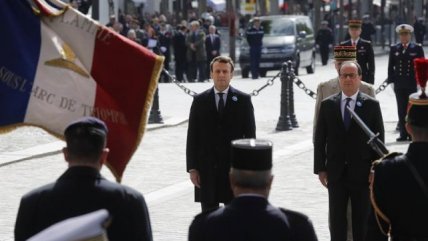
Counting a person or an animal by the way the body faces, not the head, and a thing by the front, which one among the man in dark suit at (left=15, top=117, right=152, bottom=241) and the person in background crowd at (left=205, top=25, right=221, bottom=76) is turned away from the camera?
the man in dark suit

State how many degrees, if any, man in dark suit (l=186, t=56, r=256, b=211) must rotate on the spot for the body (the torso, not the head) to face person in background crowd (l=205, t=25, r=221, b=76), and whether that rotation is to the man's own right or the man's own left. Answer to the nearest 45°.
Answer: approximately 180°

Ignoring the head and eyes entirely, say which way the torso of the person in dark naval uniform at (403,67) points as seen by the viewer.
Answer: toward the camera

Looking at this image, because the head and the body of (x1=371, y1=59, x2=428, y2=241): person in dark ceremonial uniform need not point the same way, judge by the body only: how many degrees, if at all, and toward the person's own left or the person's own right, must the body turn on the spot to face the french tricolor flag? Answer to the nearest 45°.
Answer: approximately 90° to the person's own left

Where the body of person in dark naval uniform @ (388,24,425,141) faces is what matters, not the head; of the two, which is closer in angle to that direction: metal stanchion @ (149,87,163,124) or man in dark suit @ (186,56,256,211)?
the man in dark suit

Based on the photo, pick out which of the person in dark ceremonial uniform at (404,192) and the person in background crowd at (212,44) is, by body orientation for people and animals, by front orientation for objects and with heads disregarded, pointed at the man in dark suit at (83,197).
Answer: the person in background crowd

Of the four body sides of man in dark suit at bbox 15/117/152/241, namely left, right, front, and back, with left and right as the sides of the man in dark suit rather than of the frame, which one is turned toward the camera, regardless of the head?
back

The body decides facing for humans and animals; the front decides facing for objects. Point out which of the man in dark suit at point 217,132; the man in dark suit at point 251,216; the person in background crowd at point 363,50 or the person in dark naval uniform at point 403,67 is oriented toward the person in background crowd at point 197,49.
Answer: the man in dark suit at point 251,216

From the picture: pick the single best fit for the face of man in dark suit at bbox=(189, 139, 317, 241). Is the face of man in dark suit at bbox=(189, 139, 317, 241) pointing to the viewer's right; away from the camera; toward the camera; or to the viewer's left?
away from the camera

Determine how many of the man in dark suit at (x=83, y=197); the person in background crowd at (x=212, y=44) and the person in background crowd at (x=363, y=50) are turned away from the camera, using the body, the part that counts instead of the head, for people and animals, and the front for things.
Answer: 1

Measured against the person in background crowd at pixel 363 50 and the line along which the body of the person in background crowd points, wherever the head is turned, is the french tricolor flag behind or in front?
in front

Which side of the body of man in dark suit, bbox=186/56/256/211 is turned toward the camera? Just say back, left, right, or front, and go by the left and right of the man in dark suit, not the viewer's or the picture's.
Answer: front

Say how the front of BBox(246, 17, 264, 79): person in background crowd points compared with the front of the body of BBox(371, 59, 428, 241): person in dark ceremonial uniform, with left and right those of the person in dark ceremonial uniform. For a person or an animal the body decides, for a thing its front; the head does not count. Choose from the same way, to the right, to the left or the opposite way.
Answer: the opposite way

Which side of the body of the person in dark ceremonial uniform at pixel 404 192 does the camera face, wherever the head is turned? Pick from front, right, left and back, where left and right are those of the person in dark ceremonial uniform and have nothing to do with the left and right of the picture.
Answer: back

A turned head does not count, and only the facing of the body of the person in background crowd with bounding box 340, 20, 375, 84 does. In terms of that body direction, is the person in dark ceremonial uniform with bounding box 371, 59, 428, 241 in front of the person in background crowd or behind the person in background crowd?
in front

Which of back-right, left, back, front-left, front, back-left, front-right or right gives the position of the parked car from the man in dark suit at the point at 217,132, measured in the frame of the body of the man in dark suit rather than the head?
back

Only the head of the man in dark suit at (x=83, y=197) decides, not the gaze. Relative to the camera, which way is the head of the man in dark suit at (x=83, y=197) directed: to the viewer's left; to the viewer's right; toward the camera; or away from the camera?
away from the camera

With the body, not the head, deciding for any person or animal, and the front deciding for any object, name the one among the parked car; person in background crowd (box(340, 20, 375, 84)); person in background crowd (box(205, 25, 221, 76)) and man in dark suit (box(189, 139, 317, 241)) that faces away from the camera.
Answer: the man in dark suit

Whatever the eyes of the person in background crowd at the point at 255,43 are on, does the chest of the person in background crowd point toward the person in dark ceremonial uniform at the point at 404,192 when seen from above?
yes

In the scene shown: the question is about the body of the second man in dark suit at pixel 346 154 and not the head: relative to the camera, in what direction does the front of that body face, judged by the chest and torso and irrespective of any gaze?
toward the camera
